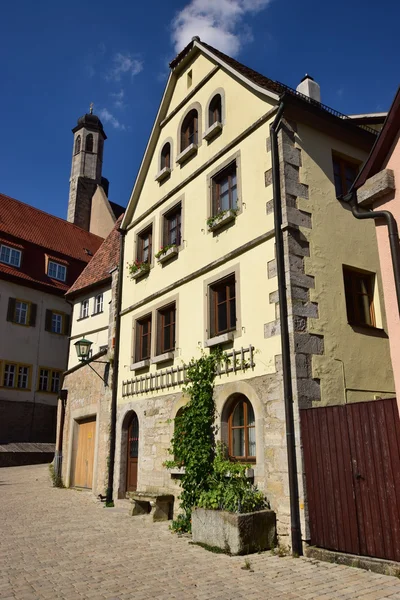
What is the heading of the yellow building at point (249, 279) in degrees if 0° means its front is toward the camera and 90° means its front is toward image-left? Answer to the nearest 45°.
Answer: approximately 45°

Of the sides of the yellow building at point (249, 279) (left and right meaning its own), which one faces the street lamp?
right

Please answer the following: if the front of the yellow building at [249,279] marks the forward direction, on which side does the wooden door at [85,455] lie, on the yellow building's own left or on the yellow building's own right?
on the yellow building's own right
